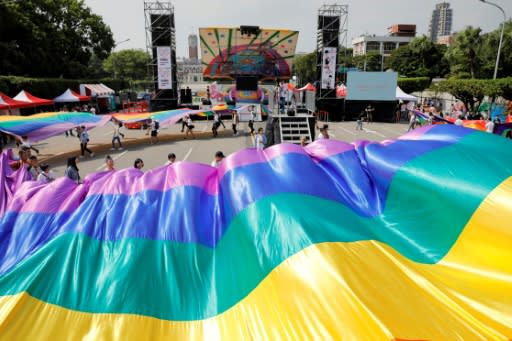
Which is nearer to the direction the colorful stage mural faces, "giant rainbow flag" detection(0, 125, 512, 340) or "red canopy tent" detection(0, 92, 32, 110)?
the giant rainbow flag

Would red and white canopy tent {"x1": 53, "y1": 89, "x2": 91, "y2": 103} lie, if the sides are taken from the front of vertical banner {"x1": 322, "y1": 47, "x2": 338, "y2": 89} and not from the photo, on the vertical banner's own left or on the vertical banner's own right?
on the vertical banner's own right

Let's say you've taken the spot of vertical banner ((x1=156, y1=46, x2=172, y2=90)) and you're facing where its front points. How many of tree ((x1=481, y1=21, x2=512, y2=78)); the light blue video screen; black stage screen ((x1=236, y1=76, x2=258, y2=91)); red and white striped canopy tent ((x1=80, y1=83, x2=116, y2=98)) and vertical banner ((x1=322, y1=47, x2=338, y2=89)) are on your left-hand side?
4

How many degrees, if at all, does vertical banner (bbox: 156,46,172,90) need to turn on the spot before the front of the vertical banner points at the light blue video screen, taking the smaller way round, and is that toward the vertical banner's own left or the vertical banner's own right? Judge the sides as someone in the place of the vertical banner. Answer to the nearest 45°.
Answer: approximately 90° to the vertical banner's own left

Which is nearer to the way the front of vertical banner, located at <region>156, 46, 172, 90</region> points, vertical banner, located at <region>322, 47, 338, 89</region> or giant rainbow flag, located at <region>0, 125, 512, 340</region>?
the giant rainbow flag

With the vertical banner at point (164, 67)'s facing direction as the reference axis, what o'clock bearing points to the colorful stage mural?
The colorful stage mural is roughly at 8 o'clock from the vertical banner.

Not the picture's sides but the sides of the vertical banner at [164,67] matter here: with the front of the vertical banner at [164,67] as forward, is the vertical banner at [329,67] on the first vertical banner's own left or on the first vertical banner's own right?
on the first vertical banner's own left

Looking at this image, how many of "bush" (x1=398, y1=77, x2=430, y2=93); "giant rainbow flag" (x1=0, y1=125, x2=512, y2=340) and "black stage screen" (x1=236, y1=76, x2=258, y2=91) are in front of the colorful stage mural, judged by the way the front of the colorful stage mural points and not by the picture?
2

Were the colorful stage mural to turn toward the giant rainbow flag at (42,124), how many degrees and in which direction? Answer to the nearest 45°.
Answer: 0° — it already faces it
